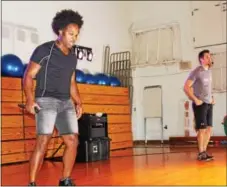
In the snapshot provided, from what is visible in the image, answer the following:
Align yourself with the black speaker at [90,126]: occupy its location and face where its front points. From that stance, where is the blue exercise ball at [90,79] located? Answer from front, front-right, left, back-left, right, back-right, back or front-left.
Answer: back-left

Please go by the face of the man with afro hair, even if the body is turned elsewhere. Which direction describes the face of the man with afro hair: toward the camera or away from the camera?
toward the camera

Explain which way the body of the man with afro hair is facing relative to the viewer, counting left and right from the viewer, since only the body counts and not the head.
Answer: facing the viewer and to the right of the viewer

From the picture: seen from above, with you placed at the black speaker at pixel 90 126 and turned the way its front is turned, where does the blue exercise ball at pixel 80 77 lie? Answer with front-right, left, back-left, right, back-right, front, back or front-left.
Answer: back-left

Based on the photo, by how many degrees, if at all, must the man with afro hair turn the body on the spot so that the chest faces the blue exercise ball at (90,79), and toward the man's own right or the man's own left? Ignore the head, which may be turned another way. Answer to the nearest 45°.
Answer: approximately 135° to the man's own left

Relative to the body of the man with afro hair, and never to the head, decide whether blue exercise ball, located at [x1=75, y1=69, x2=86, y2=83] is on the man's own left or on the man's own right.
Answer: on the man's own left

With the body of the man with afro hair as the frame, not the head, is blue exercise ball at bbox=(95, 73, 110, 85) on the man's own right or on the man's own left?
on the man's own left

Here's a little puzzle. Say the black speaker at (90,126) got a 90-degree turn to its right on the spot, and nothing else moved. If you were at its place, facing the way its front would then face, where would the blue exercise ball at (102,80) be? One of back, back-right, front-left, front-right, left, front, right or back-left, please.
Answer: back-right

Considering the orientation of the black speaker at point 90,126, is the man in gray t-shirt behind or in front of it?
in front

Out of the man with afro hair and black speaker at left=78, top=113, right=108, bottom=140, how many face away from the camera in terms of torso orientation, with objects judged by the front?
0

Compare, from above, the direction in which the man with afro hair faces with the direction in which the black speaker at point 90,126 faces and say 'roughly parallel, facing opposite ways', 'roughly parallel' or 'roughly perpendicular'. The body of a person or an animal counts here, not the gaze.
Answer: roughly parallel

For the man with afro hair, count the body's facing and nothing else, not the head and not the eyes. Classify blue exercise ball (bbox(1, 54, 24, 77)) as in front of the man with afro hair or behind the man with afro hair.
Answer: behind

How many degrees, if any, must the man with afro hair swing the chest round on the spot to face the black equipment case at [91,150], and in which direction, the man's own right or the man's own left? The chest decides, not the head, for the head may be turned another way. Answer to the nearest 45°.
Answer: approximately 135° to the man's own left

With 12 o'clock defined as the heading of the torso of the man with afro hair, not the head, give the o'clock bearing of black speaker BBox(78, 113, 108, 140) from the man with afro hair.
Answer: The black speaker is roughly at 8 o'clock from the man with afro hair.

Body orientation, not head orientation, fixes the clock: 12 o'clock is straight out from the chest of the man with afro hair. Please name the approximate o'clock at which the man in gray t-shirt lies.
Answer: The man in gray t-shirt is roughly at 9 o'clock from the man with afro hair.
